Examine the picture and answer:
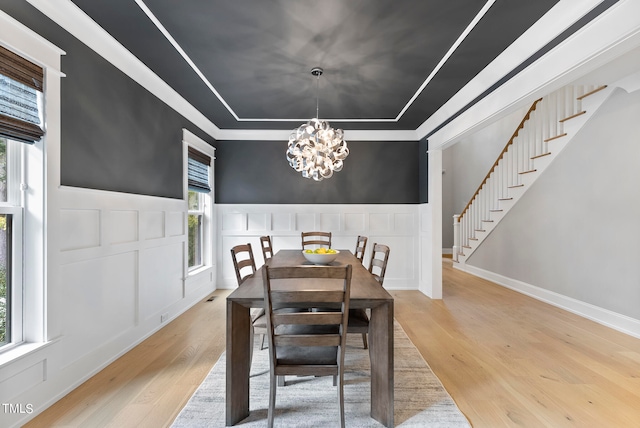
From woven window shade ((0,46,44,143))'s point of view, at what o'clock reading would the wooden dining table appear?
The wooden dining table is roughly at 12 o'clock from the woven window shade.

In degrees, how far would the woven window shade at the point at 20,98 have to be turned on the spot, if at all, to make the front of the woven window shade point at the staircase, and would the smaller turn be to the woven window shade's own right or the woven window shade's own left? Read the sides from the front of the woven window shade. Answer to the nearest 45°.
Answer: approximately 45° to the woven window shade's own left

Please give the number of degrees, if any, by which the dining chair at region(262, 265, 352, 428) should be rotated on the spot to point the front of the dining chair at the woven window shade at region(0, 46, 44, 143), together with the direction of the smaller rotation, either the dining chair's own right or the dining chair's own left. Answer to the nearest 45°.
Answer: approximately 90° to the dining chair's own left

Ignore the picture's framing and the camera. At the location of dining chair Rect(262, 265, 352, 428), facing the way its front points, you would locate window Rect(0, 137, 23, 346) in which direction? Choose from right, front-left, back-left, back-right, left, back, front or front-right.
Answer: left

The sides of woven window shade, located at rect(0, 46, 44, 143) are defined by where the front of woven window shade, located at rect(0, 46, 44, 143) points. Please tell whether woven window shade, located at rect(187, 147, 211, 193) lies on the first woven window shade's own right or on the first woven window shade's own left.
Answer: on the first woven window shade's own left

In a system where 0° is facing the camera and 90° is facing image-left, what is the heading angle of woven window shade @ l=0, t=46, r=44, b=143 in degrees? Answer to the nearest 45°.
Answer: approximately 315°

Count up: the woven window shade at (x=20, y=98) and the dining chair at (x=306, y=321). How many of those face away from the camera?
1

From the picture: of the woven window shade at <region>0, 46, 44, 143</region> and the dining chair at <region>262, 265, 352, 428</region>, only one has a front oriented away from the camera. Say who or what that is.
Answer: the dining chair

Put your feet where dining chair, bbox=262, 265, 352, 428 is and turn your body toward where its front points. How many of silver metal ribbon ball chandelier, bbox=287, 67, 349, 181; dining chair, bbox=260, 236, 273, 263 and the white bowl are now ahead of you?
3

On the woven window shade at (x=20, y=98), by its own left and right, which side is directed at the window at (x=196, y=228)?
left

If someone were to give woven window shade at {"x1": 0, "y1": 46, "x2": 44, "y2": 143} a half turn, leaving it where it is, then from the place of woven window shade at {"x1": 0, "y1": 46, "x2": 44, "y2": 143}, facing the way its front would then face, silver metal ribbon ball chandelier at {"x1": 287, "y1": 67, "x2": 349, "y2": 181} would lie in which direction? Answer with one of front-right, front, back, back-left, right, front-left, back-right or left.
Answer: back-right

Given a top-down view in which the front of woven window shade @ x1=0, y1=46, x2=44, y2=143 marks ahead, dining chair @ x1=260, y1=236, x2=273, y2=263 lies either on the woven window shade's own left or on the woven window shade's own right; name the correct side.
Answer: on the woven window shade's own left

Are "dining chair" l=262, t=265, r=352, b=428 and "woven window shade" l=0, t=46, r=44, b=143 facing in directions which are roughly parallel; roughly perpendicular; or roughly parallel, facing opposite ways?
roughly perpendicular

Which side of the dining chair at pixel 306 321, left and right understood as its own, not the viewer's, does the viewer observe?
back

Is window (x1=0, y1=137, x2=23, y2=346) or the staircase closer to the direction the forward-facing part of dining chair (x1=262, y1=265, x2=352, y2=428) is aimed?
the staircase
